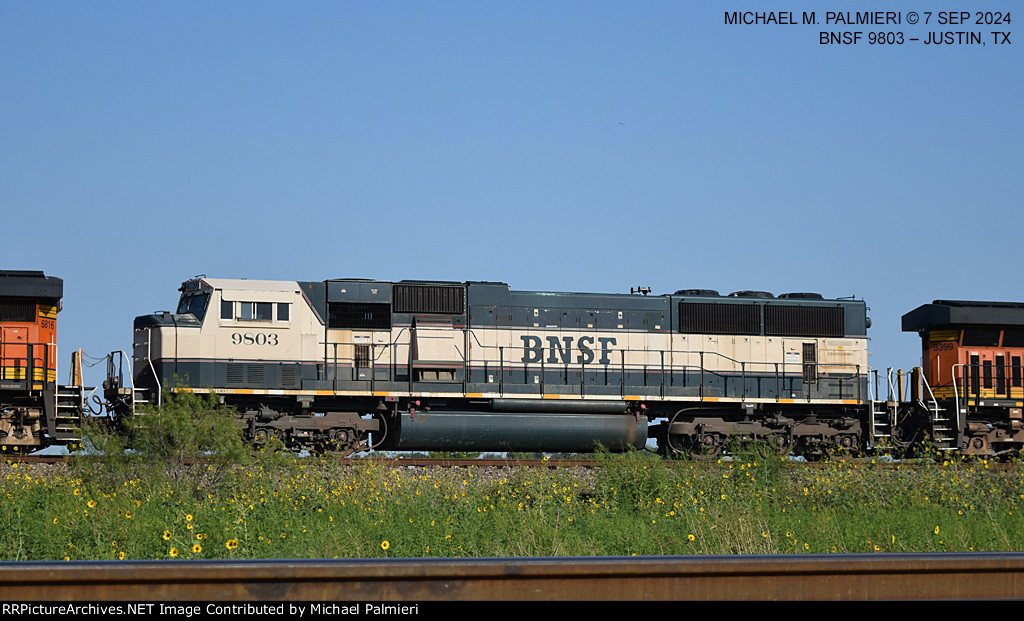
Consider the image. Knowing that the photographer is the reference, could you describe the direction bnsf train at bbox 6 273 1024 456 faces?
facing to the left of the viewer
